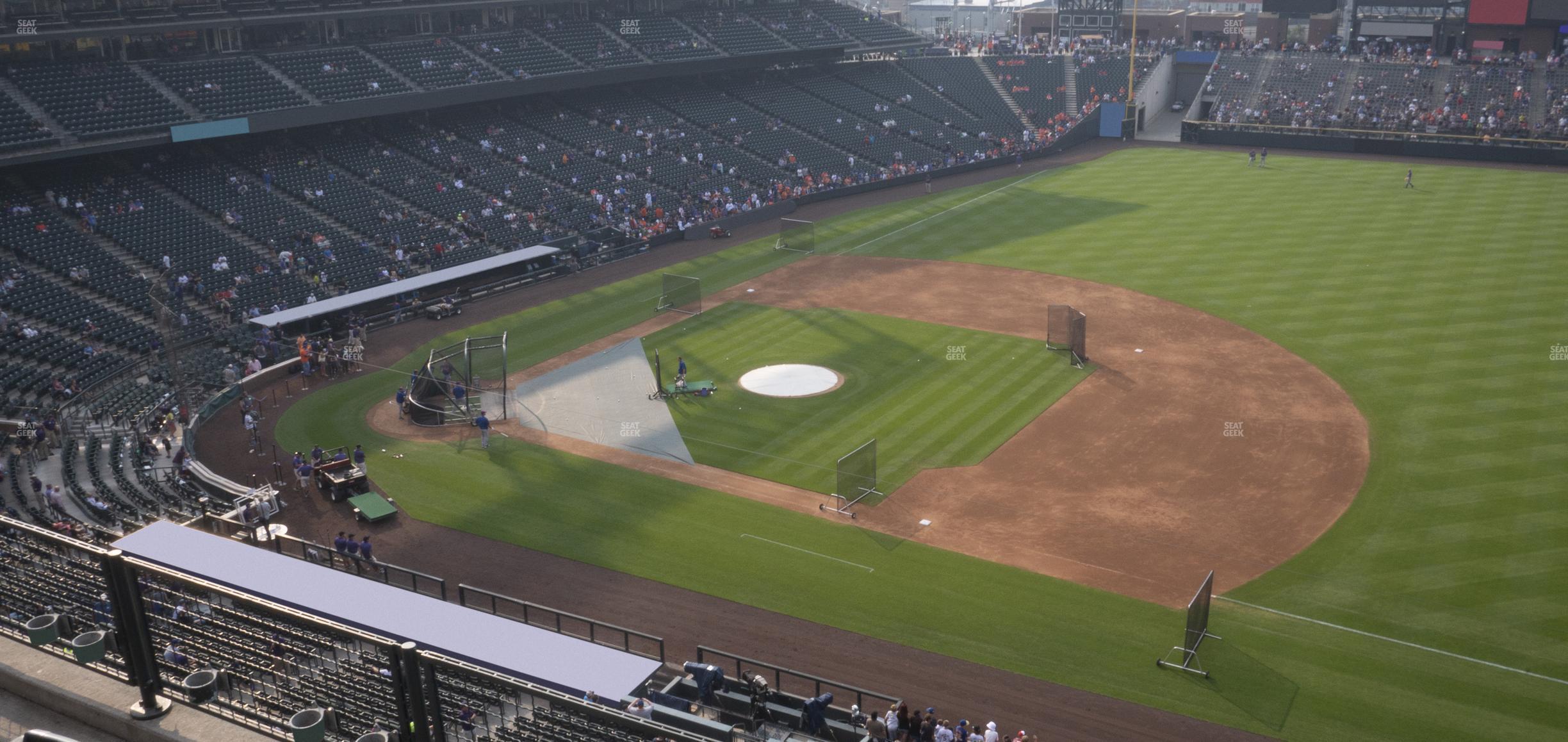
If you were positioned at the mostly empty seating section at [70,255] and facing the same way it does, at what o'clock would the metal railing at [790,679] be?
The metal railing is roughly at 1 o'clock from the mostly empty seating section.

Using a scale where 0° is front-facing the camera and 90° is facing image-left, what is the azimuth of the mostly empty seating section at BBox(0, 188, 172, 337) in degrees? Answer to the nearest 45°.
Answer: approximately 315°

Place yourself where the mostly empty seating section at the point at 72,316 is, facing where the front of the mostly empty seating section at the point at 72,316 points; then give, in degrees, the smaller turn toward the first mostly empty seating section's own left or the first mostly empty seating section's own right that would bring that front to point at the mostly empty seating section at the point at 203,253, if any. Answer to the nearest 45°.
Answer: approximately 90° to the first mostly empty seating section's own left

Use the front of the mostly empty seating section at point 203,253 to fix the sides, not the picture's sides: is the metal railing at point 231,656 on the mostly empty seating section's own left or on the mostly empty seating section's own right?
on the mostly empty seating section's own right

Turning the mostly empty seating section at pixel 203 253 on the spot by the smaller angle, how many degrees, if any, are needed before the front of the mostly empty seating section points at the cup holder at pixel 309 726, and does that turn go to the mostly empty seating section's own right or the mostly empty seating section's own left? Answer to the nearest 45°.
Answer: approximately 45° to the mostly empty seating section's own right

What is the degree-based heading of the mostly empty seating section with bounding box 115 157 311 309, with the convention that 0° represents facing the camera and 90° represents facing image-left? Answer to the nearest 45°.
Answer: approximately 315°

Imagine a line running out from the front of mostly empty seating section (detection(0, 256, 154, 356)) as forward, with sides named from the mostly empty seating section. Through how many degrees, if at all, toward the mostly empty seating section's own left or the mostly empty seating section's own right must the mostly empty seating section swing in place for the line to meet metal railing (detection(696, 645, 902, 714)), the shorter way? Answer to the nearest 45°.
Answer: approximately 45° to the mostly empty seating section's own right
